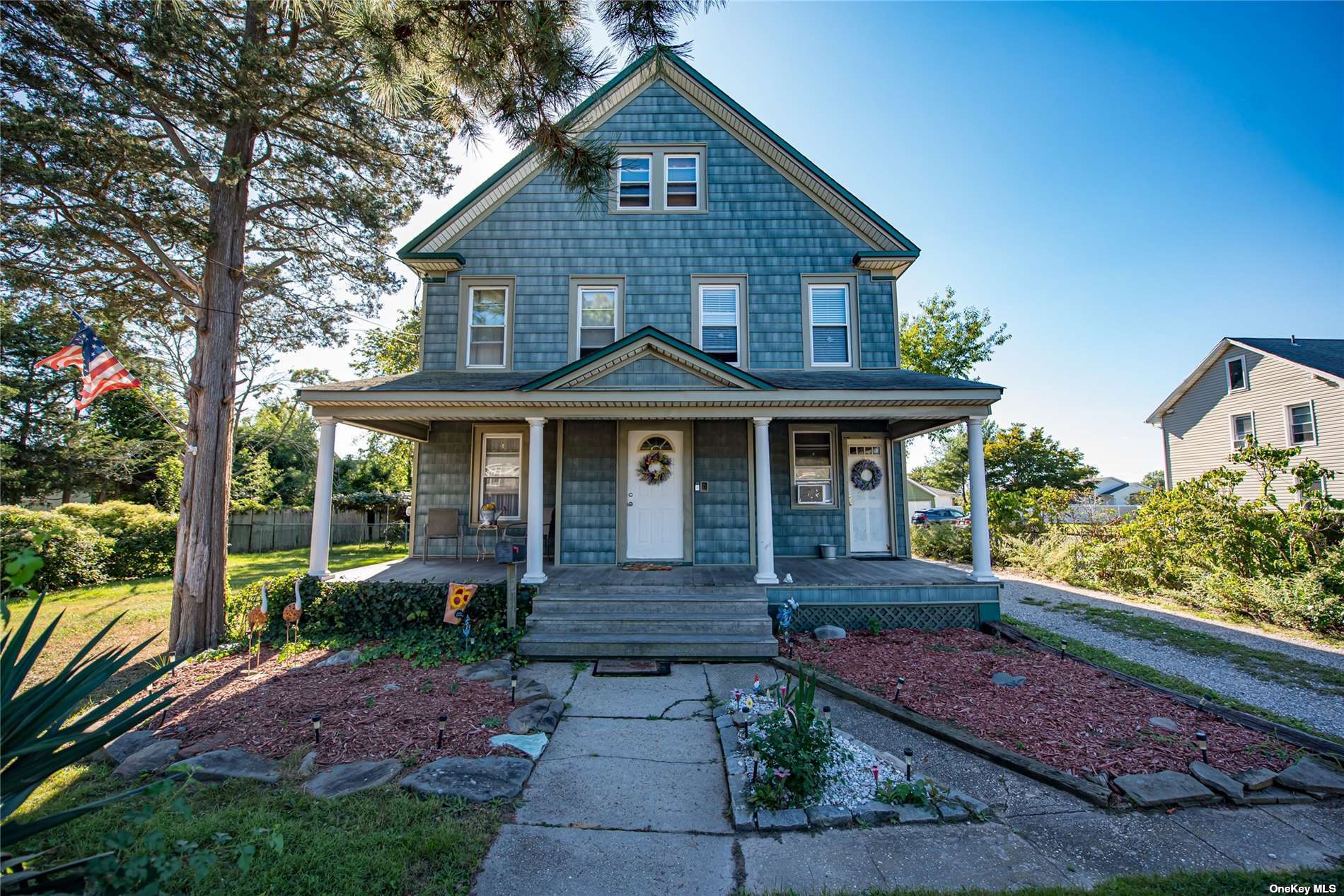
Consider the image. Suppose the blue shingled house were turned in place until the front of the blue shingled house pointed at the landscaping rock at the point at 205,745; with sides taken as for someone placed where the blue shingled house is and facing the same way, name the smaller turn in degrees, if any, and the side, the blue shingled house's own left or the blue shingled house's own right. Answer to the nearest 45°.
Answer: approximately 45° to the blue shingled house's own right

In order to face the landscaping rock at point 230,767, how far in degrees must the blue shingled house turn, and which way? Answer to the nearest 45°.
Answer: approximately 45° to its right

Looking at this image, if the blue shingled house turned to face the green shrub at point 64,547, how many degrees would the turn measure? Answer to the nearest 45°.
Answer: approximately 90° to its right

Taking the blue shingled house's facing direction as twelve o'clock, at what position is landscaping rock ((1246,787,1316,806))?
The landscaping rock is roughly at 11 o'clock from the blue shingled house.

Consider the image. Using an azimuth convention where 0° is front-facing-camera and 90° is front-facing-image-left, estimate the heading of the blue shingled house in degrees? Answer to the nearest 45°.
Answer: approximately 0°

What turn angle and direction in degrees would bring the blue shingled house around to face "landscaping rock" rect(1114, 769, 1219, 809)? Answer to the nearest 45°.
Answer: approximately 45° to its left

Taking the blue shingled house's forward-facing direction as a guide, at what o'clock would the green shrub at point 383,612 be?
The green shrub is roughly at 2 o'clock from the blue shingled house.
